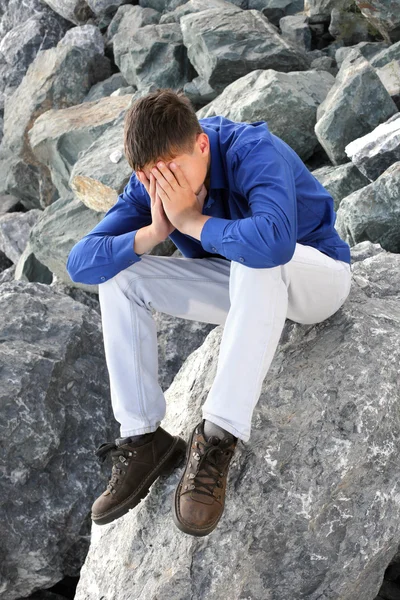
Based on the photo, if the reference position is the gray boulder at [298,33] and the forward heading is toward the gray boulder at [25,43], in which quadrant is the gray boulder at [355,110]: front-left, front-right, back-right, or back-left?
back-left

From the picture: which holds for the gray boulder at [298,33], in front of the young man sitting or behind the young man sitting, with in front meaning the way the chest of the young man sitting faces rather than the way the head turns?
behind

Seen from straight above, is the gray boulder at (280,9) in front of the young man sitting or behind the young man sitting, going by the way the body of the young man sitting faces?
behind

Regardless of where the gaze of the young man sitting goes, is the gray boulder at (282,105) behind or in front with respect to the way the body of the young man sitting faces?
behind

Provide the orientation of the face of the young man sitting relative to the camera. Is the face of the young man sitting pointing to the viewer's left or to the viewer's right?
to the viewer's left

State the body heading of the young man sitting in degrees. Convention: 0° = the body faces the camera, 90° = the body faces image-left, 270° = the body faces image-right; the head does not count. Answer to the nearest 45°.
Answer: approximately 45°

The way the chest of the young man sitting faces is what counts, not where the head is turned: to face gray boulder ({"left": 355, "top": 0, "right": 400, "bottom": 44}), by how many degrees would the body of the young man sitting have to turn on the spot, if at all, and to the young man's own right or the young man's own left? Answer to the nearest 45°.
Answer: approximately 180°

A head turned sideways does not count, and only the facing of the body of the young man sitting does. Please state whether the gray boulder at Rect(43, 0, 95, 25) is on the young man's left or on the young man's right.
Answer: on the young man's right

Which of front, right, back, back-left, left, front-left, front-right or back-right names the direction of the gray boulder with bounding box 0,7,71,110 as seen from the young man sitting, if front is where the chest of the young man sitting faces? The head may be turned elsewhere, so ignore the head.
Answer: back-right

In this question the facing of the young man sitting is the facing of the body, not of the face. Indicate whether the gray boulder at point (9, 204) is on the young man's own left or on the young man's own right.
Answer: on the young man's own right

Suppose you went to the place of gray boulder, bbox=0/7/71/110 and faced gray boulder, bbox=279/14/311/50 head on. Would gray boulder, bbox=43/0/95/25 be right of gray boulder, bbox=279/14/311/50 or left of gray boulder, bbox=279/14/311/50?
left

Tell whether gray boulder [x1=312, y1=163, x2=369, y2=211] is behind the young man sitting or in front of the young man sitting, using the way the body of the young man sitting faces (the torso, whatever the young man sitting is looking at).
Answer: behind

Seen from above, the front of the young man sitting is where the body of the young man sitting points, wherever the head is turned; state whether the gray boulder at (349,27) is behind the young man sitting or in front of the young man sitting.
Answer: behind
